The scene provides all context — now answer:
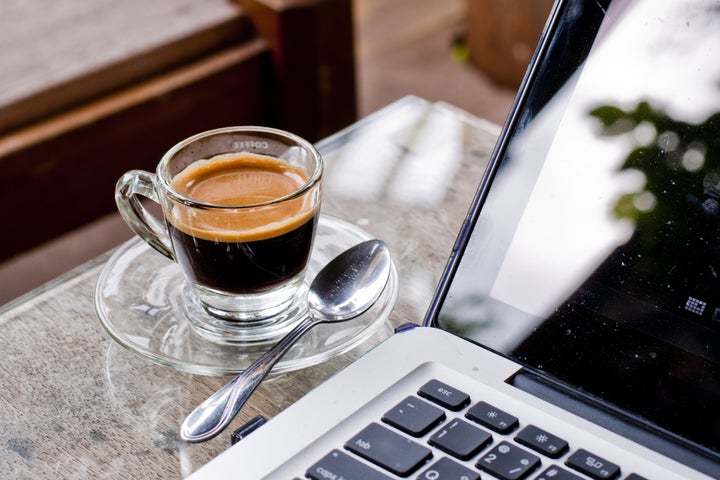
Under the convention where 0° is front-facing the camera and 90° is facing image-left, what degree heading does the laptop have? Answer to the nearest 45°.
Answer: approximately 45°
